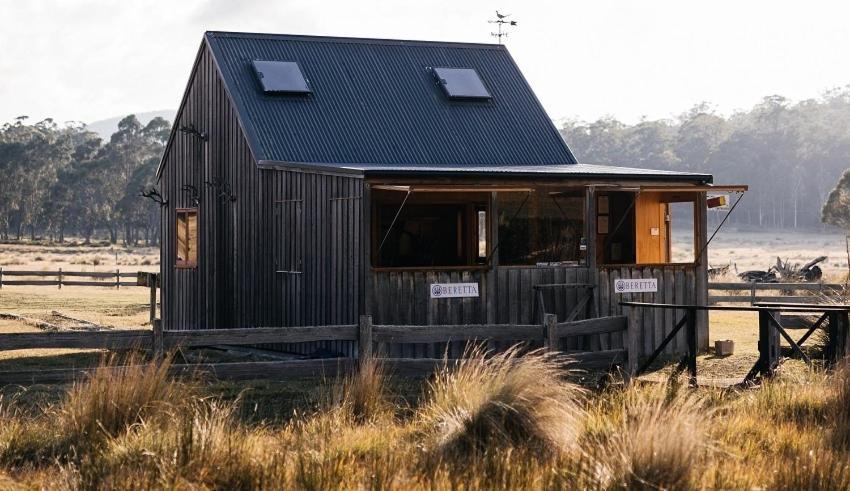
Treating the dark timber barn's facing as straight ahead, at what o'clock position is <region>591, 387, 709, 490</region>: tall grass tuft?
The tall grass tuft is roughly at 1 o'clock from the dark timber barn.

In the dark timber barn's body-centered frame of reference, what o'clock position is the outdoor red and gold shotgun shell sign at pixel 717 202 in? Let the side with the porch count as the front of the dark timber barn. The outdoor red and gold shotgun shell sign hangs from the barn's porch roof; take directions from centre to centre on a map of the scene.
The outdoor red and gold shotgun shell sign is roughly at 11 o'clock from the dark timber barn.

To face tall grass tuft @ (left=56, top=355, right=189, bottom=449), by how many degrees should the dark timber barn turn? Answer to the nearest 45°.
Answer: approximately 45° to its right

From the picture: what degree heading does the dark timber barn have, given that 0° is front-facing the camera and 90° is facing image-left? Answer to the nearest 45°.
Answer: approximately 315°

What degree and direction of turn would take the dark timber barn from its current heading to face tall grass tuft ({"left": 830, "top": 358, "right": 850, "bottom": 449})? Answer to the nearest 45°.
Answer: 0° — it already faces it

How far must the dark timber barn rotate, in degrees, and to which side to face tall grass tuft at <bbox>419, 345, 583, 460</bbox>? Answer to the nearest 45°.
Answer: approximately 45° to its right

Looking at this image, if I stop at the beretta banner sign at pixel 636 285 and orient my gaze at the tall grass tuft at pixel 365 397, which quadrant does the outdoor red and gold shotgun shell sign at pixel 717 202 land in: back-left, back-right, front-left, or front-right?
back-left
